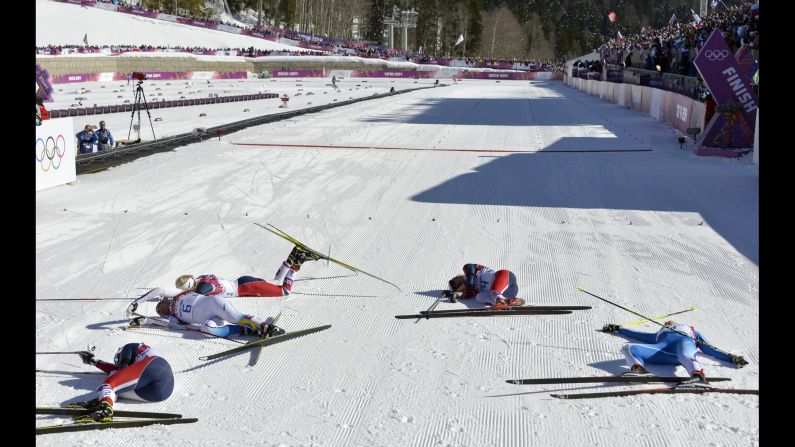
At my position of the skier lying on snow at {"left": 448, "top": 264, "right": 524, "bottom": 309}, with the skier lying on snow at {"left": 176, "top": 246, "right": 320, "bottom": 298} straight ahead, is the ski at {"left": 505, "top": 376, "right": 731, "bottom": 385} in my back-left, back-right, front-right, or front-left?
back-left

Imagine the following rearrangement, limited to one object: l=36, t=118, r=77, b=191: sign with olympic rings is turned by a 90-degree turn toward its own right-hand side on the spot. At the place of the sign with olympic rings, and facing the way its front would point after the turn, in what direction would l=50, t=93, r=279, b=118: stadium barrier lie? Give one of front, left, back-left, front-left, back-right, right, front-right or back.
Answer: back-right

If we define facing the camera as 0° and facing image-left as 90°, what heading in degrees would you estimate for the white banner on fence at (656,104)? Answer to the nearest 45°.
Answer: approximately 45°

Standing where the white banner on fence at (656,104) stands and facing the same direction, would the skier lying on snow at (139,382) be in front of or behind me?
in front

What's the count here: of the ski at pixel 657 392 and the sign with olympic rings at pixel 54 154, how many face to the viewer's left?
1

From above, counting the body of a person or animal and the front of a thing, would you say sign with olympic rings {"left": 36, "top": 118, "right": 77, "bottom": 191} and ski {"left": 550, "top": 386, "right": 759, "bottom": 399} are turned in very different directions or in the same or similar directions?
very different directions

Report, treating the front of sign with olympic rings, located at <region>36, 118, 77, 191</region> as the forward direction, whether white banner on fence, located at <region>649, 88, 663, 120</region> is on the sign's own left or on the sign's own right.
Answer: on the sign's own left

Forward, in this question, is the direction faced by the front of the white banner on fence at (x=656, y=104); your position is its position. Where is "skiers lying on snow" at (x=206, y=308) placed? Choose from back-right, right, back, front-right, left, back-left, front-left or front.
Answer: front-left

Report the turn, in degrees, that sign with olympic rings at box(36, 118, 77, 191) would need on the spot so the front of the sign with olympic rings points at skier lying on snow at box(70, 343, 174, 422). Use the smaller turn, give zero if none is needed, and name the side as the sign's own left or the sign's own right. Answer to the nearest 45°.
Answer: approximately 45° to the sign's own right

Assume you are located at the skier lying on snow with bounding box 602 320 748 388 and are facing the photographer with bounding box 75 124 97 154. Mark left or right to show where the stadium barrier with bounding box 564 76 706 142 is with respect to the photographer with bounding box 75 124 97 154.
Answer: right

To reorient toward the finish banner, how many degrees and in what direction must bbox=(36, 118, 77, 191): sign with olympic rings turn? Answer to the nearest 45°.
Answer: approximately 45° to its left

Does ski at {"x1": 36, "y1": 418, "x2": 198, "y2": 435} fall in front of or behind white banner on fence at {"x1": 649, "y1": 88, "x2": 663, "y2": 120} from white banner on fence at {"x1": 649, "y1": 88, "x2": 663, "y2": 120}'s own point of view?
in front

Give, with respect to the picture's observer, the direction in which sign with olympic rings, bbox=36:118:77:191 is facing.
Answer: facing the viewer and to the right of the viewer

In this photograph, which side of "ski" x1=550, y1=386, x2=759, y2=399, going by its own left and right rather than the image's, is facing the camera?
left
